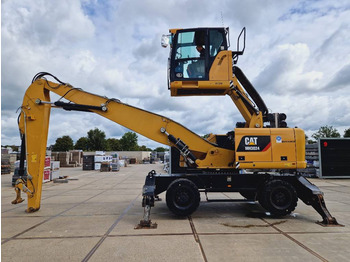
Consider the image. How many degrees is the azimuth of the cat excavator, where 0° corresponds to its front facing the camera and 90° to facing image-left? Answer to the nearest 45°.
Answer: approximately 90°
